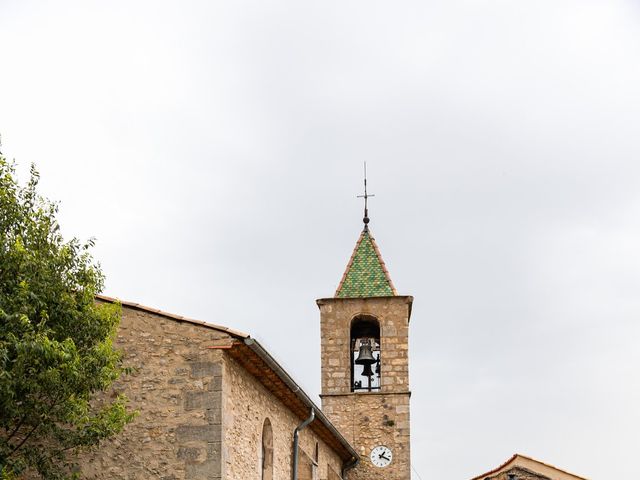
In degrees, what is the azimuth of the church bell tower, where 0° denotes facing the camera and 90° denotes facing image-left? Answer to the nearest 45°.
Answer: approximately 0°
